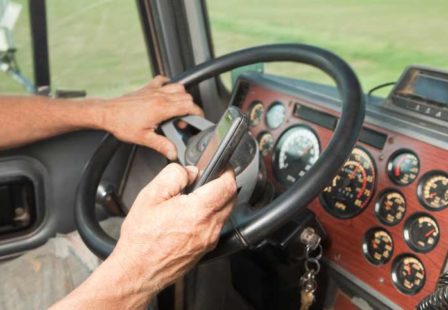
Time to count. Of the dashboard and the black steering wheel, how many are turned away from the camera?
0

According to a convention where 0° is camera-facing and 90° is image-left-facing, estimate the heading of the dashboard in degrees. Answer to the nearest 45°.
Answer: approximately 45°

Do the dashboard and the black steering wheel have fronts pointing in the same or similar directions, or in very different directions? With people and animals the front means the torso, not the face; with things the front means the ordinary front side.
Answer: same or similar directions

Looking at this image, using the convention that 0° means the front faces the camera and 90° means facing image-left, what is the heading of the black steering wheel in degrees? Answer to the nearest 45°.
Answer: approximately 45°
